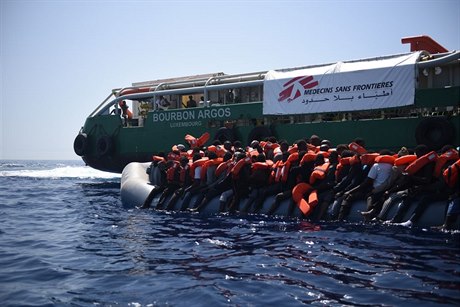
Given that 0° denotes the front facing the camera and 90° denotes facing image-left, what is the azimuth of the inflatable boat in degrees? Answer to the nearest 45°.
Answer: approximately 90°

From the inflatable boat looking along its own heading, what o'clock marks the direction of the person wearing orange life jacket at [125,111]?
The person wearing orange life jacket is roughly at 2 o'clock from the inflatable boat.
